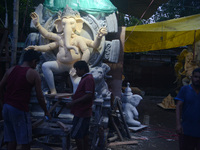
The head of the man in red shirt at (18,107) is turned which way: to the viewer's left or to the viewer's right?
to the viewer's right

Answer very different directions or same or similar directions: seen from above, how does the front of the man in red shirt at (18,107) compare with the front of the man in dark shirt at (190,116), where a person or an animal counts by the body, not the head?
very different directions

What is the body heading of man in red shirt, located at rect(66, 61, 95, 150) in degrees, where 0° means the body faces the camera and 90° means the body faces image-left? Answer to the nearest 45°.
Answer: approximately 90°
